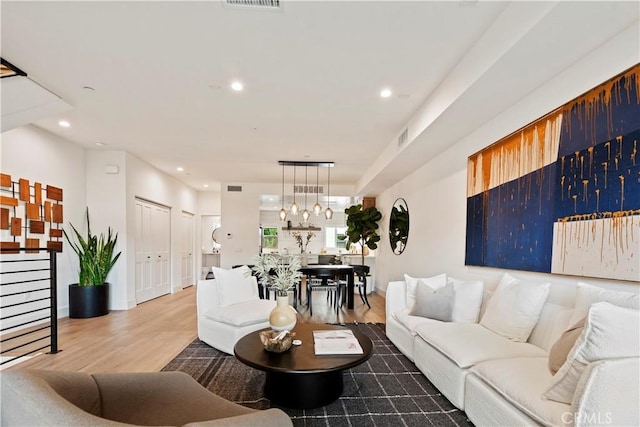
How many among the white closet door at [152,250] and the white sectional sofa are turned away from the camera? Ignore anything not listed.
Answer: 0

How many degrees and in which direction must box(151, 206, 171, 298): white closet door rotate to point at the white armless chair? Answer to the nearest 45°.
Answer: approximately 45° to its right

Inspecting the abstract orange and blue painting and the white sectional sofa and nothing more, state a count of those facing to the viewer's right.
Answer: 0

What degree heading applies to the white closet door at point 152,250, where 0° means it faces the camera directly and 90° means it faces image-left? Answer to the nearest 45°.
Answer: approximately 315°

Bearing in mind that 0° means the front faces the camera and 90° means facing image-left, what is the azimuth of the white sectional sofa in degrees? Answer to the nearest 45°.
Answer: approximately 45°

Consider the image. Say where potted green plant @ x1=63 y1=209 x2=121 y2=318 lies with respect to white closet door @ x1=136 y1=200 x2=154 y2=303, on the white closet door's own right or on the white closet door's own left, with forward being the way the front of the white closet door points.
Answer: on the white closet door's own right

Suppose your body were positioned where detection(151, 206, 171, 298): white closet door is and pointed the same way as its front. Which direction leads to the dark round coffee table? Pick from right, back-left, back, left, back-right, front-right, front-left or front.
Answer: front-right

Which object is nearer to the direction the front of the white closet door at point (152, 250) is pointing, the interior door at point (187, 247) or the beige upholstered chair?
the beige upholstered chair

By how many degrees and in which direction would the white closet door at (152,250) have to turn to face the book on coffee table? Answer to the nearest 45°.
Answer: approximately 45° to its right

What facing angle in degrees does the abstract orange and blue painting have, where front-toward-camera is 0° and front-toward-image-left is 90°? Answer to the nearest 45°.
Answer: approximately 45°
